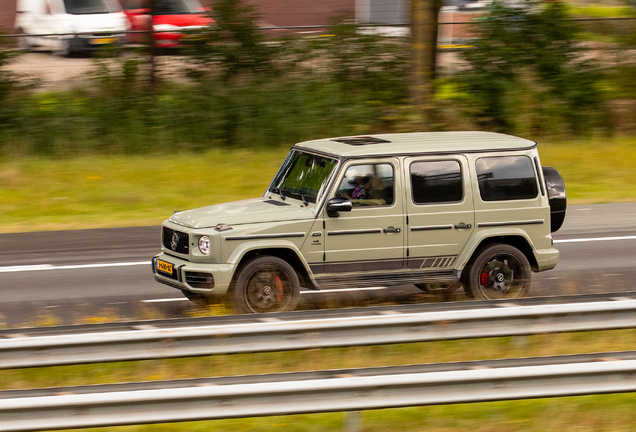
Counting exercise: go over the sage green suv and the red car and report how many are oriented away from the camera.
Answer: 0

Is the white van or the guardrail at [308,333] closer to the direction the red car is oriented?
the guardrail

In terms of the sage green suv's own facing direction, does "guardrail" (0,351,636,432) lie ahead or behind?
ahead

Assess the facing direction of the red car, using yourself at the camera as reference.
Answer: facing the viewer and to the right of the viewer

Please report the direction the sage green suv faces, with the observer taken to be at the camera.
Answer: facing the viewer and to the left of the viewer

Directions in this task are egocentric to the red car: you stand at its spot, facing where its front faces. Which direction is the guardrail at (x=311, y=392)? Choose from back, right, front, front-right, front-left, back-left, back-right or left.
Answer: front-right
